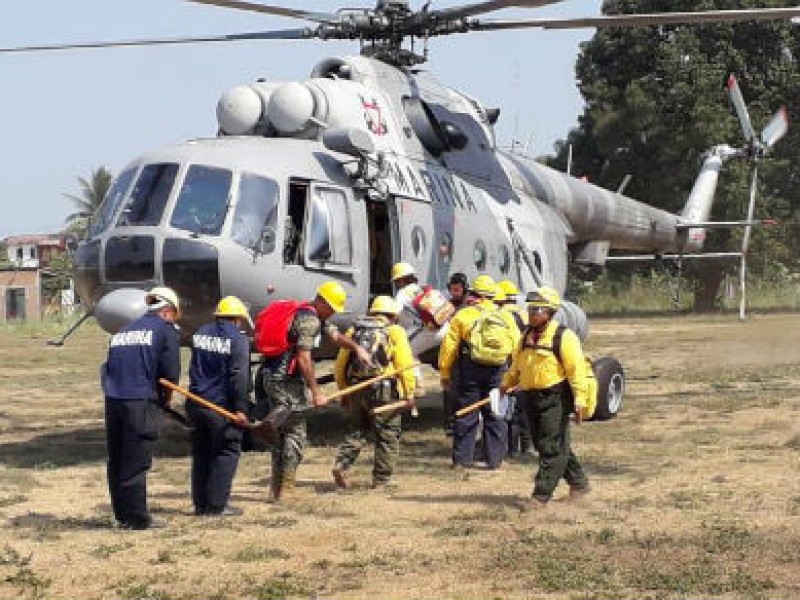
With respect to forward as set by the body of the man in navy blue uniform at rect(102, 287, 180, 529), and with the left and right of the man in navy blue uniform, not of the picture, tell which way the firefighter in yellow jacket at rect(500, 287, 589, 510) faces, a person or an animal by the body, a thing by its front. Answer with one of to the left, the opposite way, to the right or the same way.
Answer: the opposite way

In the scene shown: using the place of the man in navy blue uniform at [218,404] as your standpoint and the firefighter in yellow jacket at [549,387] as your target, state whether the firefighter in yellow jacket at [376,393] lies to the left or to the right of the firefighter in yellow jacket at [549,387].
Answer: left

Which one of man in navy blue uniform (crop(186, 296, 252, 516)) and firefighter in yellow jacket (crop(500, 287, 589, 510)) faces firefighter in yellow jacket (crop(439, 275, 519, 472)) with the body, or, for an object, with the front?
the man in navy blue uniform

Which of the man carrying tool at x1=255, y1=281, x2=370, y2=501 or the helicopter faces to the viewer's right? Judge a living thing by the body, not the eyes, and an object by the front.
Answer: the man carrying tool

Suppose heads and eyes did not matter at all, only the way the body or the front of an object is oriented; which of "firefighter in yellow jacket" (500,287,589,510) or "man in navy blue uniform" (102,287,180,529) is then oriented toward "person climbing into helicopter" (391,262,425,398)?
the man in navy blue uniform

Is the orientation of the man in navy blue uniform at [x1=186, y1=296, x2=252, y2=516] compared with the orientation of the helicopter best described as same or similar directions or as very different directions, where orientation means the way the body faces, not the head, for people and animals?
very different directions

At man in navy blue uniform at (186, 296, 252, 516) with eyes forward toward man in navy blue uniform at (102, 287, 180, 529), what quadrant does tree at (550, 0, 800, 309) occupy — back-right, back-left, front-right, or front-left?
back-right

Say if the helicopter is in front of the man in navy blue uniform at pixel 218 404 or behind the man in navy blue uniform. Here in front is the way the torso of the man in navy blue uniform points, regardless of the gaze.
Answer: in front

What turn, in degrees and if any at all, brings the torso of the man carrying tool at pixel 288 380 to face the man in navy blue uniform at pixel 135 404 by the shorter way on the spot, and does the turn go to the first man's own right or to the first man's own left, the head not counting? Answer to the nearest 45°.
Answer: approximately 135° to the first man's own right

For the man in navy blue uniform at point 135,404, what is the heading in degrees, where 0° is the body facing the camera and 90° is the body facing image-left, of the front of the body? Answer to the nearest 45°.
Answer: approximately 225°

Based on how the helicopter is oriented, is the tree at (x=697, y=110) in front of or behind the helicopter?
behind

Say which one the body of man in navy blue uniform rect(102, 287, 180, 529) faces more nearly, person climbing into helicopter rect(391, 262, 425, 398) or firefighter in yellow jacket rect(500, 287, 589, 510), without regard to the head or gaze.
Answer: the person climbing into helicopter

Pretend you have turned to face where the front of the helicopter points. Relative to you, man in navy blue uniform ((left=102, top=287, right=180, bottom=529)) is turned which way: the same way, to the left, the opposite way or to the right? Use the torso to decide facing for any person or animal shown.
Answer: the opposite way

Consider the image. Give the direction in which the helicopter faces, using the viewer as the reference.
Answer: facing the viewer and to the left of the viewer

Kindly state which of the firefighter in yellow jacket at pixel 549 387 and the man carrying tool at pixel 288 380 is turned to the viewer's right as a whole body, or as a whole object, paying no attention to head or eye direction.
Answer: the man carrying tool

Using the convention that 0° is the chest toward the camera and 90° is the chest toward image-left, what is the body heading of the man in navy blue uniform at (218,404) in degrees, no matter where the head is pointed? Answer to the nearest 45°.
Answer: approximately 225°

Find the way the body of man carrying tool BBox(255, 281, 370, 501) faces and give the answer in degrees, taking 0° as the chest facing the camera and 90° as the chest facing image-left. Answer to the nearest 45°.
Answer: approximately 270°

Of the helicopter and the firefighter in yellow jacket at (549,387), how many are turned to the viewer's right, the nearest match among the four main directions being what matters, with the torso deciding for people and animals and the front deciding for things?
0

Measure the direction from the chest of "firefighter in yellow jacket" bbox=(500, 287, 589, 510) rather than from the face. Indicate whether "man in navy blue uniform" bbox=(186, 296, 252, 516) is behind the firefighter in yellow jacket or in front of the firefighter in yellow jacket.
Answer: in front
